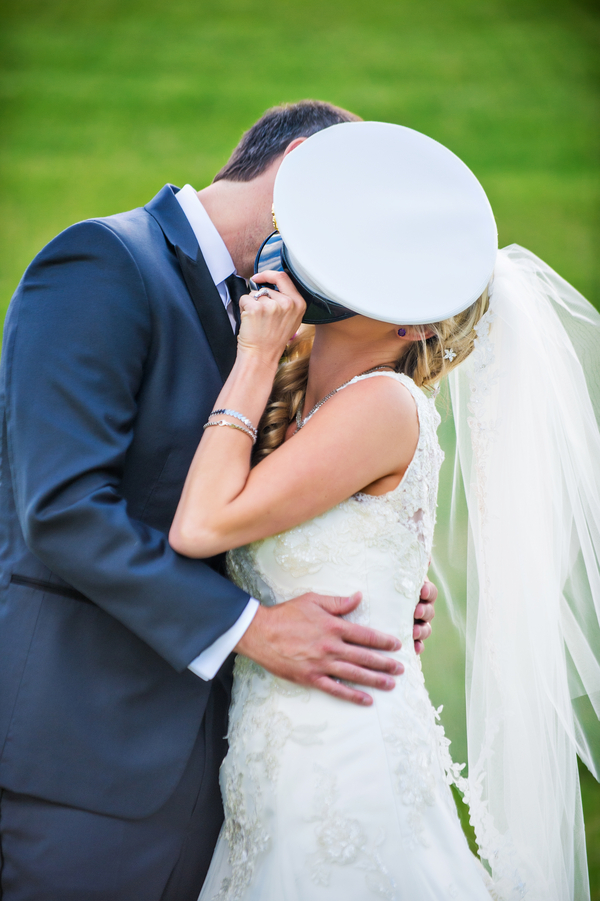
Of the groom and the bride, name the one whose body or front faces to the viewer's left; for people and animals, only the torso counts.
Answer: the bride

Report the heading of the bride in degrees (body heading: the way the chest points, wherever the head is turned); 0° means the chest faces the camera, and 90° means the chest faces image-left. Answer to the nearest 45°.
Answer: approximately 90°

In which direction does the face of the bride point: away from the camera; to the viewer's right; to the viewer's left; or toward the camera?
to the viewer's left

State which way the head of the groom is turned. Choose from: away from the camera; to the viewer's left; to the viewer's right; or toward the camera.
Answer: to the viewer's right

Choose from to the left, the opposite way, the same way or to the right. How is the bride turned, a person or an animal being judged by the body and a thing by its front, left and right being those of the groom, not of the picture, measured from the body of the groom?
the opposite way

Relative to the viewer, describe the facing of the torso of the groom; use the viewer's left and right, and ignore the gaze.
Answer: facing to the right of the viewer

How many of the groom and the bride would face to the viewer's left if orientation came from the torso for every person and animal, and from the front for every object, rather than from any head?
1
